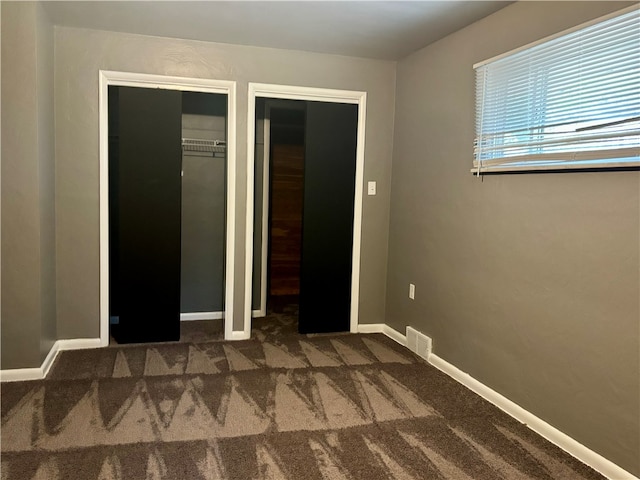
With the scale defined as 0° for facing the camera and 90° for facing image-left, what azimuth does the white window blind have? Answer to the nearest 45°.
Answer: approximately 45°

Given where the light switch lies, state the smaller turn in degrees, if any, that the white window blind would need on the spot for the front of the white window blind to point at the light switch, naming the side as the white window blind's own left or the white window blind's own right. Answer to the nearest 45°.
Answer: approximately 90° to the white window blind's own right
